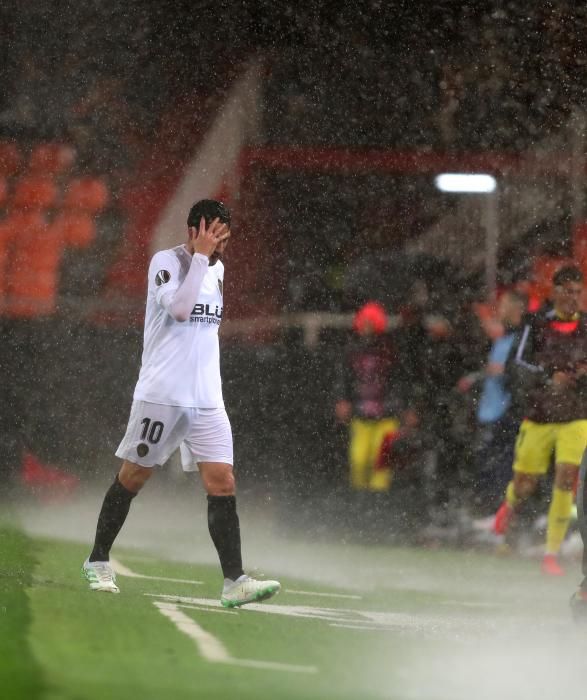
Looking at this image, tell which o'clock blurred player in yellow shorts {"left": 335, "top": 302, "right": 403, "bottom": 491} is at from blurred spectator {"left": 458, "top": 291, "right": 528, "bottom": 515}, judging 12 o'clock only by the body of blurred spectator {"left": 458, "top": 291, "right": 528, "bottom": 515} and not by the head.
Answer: blurred player in yellow shorts {"left": 335, "top": 302, "right": 403, "bottom": 491} is roughly at 1 o'clock from blurred spectator {"left": 458, "top": 291, "right": 528, "bottom": 515}.

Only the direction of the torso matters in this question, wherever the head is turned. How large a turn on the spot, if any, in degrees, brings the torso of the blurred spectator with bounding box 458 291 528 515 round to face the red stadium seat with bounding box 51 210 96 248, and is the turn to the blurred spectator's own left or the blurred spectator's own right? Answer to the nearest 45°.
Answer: approximately 45° to the blurred spectator's own right

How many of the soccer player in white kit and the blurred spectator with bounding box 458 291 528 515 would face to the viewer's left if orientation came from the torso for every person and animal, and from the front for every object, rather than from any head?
1

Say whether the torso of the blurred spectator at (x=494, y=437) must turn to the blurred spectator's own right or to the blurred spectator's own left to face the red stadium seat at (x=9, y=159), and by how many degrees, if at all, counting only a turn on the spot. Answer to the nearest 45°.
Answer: approximately 45° to the blurred spectator's own right

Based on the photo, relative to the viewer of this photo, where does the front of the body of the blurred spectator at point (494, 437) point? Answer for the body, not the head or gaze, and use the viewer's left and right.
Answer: facing to the left of the viewer

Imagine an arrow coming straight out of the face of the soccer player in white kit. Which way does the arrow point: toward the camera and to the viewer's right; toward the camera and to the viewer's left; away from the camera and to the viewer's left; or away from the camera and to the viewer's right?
toward the camera and to the viewer's right

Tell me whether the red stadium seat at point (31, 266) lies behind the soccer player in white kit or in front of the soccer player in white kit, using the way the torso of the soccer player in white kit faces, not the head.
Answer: behind

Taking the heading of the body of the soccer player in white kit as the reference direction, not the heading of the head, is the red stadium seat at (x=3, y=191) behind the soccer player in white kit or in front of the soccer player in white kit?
behind

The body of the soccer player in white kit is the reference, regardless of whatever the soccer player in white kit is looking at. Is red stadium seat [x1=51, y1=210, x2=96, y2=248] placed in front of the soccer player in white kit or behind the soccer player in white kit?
behind

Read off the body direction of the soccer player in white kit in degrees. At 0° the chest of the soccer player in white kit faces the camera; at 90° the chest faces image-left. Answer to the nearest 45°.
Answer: approximately 315°

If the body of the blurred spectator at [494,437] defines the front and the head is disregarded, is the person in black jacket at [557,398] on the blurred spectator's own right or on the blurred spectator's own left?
on the blurred spectator's own left
